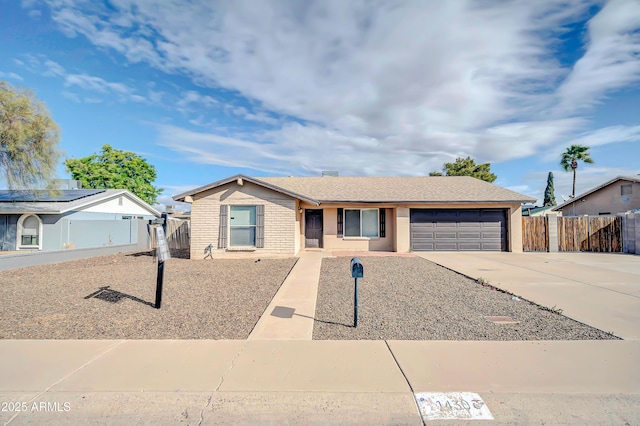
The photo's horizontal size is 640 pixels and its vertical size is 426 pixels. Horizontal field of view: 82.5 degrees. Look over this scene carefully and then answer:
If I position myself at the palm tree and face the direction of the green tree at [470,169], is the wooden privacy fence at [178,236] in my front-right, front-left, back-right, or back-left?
front-left

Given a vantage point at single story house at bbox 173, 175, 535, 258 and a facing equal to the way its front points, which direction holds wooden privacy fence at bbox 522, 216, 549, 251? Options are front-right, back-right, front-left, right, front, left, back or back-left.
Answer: left

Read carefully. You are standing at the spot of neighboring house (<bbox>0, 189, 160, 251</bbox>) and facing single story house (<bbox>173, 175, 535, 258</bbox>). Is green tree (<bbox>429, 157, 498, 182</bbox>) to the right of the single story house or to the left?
left

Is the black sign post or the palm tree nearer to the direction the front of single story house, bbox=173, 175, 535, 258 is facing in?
the black sign post

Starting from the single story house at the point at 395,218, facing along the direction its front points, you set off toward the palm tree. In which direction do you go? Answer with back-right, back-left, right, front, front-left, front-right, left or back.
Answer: back-left

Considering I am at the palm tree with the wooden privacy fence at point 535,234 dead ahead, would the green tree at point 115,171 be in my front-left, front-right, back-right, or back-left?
front-right

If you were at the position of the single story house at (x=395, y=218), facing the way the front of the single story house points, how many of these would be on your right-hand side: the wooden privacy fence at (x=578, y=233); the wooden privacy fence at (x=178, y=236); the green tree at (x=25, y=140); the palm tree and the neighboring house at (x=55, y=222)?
3

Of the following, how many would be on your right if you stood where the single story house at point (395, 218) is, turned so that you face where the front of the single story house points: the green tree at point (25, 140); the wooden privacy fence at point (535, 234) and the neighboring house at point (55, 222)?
2

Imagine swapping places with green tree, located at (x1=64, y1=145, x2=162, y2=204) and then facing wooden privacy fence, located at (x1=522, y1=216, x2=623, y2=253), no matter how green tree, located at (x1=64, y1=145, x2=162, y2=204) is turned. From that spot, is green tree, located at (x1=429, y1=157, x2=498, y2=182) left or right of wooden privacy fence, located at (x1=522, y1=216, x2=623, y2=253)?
left

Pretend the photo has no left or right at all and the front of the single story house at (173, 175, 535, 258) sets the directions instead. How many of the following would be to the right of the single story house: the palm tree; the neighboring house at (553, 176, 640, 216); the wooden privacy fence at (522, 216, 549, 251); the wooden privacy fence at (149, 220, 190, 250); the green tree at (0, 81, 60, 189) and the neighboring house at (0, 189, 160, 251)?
3

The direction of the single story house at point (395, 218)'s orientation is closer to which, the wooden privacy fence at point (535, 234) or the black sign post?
the black sign post

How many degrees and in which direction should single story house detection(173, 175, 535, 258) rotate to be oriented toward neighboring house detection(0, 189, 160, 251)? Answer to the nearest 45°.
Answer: approximately 90° to its right

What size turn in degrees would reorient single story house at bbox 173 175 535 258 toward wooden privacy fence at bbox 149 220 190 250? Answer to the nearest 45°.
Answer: approximately 90° to its right

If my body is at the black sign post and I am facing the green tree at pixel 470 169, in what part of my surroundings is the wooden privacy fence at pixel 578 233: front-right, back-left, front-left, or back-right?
front-right

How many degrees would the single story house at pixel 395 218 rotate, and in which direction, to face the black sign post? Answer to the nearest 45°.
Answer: approximately 45° to its right

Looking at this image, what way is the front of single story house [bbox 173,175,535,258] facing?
toward the camera

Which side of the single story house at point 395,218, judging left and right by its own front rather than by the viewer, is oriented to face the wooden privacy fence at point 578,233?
left
